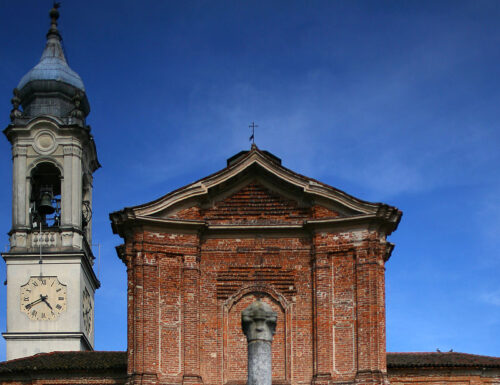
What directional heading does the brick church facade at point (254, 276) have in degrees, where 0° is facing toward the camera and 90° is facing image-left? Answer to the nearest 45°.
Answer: approximately 0°

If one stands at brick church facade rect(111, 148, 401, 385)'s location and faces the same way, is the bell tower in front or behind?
behind
